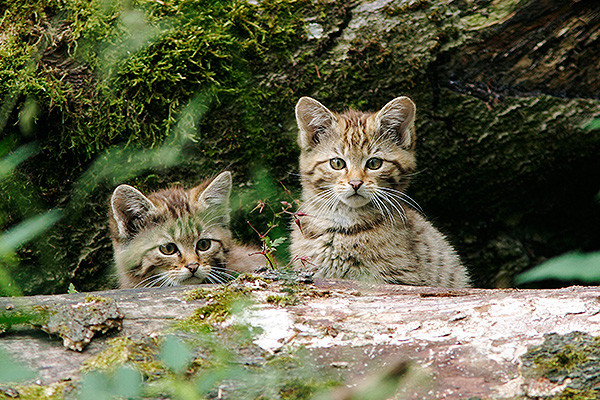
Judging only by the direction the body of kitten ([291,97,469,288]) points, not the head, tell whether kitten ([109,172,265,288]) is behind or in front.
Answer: in front

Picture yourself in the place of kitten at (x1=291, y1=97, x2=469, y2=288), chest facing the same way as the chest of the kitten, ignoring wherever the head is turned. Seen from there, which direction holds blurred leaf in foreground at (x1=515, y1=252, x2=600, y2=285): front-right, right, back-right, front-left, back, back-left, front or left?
front-left

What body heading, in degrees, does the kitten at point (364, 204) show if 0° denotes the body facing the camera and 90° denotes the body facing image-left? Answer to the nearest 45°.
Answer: approximately 45°
